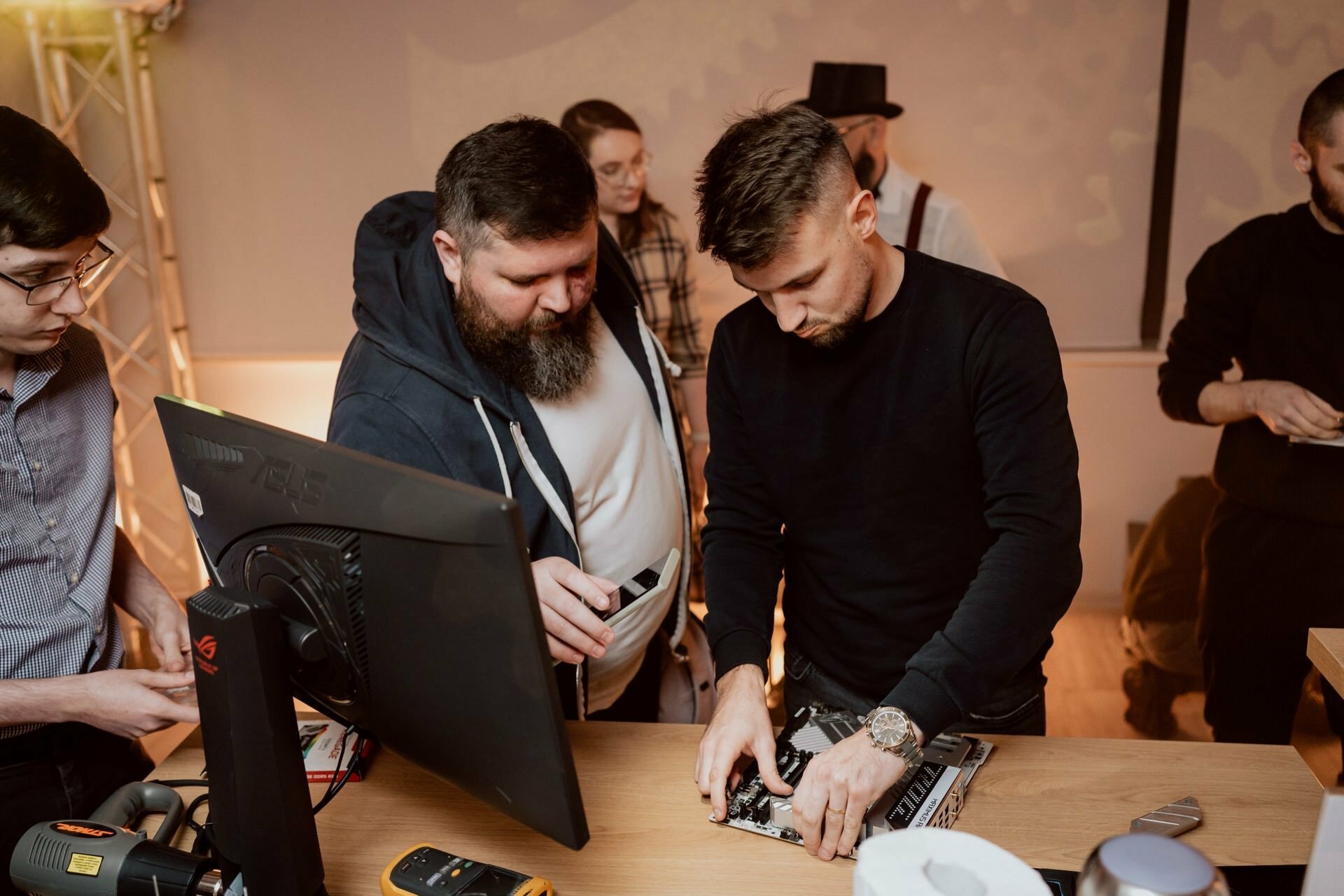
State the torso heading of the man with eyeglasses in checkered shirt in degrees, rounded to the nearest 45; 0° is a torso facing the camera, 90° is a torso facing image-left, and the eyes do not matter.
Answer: approximately 315°

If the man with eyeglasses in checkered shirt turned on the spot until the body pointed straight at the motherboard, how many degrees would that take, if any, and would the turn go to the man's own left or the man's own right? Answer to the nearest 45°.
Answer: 0° — they already face it

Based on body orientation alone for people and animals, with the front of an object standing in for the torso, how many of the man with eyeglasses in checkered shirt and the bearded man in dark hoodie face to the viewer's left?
0

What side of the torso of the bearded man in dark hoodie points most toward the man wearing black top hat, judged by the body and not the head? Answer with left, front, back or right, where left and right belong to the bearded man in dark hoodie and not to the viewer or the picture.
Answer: left

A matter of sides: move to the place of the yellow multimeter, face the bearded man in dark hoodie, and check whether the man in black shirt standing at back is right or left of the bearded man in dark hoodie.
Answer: right
